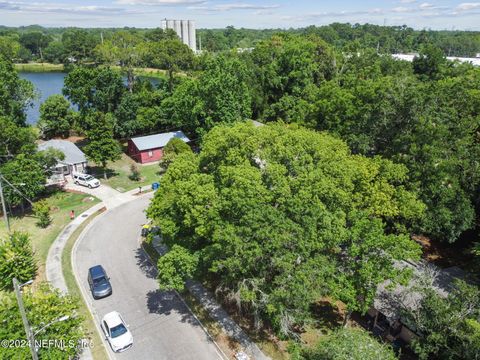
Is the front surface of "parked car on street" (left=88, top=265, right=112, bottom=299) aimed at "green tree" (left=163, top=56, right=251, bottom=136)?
no

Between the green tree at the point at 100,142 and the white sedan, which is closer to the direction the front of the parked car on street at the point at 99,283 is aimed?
the white sedan

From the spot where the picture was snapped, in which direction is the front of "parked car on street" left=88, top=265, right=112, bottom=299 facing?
facing the viewer

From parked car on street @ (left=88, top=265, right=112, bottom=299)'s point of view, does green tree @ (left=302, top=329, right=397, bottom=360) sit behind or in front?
in front

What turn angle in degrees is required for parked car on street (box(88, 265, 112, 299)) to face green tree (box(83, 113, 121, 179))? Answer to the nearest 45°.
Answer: approximately 180°

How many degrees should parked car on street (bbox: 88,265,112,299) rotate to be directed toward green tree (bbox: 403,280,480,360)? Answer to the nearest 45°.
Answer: approximately 45° to its left

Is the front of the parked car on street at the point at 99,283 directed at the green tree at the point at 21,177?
no

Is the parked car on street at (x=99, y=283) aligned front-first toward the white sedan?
yes

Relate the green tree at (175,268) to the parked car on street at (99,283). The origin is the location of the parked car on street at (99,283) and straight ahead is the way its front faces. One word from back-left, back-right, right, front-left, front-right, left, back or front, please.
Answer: front-left

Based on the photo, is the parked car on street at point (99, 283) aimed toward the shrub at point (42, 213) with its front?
no

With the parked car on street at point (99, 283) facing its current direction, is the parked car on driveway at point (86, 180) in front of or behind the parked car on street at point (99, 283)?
behind

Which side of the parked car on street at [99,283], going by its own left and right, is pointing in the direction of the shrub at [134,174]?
back

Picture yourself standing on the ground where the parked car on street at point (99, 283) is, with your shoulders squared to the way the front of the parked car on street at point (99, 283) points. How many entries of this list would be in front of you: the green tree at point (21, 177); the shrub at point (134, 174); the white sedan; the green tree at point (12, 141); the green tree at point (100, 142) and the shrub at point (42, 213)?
1

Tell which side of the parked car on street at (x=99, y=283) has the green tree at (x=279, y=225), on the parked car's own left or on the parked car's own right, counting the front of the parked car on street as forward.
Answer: on the parked car's own left
